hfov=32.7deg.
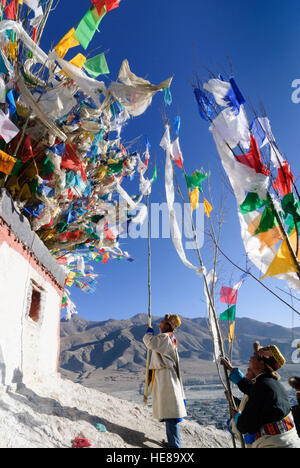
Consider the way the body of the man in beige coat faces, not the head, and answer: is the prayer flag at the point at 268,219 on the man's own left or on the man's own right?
on the man's own left

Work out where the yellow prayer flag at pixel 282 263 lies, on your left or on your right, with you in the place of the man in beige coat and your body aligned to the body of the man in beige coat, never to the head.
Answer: on your left
